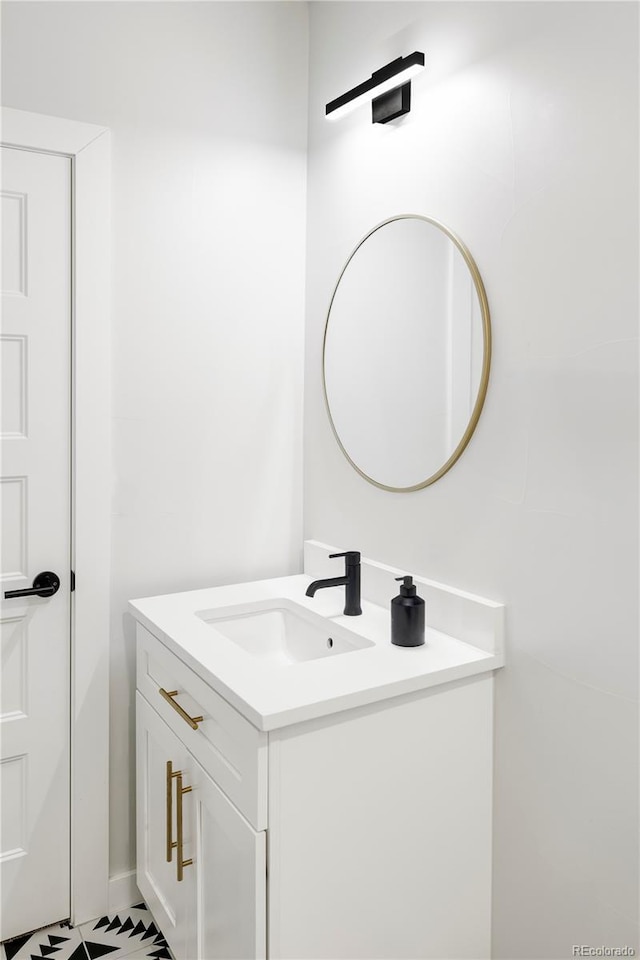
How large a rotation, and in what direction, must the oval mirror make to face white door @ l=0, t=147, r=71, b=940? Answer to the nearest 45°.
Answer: approximately 45° to its right

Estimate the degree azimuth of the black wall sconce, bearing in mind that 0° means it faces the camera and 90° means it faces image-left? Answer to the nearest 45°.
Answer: approximately 45°

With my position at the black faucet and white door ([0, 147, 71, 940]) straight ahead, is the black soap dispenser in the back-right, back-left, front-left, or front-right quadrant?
back-left

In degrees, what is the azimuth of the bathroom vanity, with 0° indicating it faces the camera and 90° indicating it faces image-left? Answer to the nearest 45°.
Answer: approximately 45°
